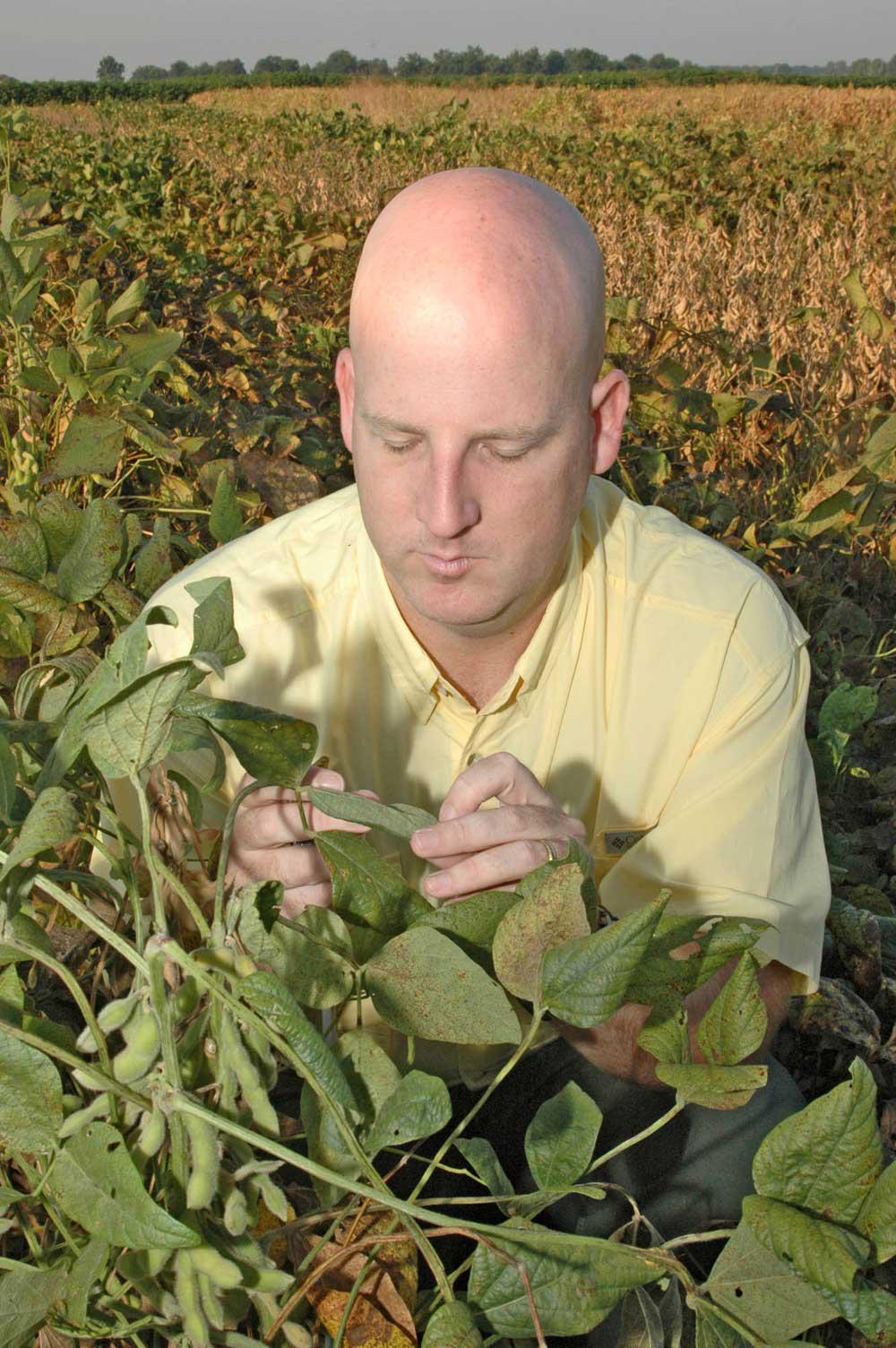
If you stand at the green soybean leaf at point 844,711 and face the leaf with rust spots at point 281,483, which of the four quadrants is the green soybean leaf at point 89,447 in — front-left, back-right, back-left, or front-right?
front-left

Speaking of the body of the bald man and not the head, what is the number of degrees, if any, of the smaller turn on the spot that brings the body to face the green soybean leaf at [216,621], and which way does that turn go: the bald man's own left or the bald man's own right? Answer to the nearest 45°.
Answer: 0° — they already face it

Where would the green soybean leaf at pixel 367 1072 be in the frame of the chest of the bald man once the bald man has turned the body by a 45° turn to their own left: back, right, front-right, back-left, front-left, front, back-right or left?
front-right

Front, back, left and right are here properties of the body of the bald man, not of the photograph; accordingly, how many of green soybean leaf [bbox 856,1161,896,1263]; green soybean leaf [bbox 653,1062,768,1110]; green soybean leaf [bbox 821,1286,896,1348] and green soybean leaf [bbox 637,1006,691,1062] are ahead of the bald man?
4

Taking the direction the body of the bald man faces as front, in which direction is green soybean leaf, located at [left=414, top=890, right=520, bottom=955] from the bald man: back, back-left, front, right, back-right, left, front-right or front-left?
front

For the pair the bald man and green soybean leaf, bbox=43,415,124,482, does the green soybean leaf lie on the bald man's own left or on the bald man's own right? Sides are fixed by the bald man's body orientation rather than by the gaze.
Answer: on the bald man's own right

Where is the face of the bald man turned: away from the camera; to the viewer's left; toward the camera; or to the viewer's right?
toward the camera

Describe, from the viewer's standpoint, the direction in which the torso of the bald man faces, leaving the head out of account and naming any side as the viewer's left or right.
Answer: facing the viewer

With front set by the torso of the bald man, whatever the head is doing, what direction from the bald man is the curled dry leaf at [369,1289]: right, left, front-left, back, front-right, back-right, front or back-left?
front

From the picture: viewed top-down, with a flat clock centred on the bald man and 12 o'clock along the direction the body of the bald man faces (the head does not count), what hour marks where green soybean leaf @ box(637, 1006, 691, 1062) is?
The green soybean leaf is roughly at 12 o'clock from the bald man.

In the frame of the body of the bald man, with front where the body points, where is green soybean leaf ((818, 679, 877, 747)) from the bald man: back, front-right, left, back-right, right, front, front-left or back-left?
back-left
